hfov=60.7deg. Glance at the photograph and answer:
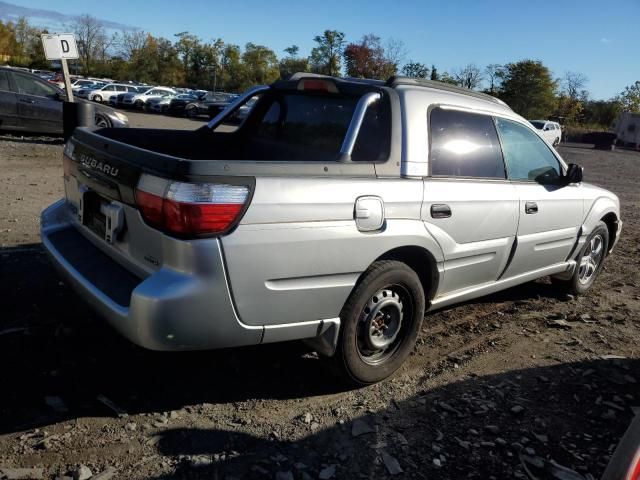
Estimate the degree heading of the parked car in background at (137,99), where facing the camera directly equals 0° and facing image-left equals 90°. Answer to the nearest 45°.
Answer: approximately 45°

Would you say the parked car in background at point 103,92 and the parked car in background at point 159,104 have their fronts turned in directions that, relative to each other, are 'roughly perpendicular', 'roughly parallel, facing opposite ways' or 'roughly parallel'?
roughly parallel

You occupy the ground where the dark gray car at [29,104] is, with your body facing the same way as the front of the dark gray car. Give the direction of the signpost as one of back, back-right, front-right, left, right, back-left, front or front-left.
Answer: right

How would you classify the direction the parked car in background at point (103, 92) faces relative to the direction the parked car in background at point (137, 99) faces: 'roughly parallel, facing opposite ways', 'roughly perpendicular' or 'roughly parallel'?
roughly parallel

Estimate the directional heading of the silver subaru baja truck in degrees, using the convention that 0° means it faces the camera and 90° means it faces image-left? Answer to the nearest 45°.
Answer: approximately 225°

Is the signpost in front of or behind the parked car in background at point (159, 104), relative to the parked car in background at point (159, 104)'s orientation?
in front

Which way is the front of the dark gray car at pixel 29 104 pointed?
to the viewer's right

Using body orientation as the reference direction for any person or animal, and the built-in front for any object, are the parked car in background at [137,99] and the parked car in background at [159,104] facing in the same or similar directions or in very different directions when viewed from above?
same or similar directions

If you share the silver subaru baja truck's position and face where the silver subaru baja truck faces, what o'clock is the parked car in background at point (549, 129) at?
The parked car in background is roughly at 11 o'clock from the silver subaru baja truck.

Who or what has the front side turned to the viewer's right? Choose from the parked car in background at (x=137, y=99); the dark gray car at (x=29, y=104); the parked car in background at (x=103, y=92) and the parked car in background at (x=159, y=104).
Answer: the dark gray car

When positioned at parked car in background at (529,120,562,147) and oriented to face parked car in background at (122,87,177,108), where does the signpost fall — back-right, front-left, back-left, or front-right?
front-left

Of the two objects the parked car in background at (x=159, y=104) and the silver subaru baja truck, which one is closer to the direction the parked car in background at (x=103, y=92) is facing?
the silver subaru baja truck

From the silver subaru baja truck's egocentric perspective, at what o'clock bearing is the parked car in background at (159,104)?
The parked car in background is roughly at 10 o'clock from the silver subaru baja truck.
